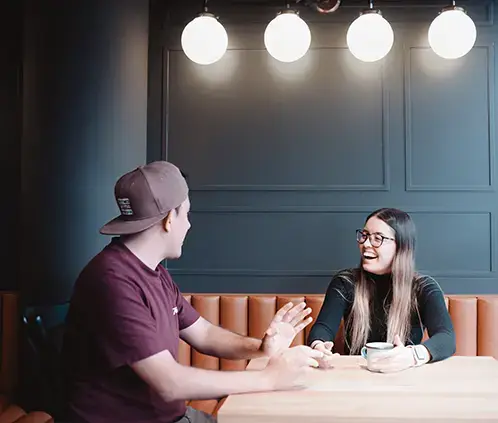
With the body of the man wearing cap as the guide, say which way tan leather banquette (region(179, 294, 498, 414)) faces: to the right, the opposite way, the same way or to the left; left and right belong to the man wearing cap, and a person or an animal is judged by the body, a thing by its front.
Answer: to the right

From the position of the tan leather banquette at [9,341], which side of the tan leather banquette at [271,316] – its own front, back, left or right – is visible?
right

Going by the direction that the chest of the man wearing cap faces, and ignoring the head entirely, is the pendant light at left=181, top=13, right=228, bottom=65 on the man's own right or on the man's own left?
on the man's own left

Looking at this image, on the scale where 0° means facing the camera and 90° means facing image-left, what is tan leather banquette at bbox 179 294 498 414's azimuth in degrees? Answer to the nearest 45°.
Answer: approximately 0°

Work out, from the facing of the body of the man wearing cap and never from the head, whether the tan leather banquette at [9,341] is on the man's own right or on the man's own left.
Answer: on the man's own left

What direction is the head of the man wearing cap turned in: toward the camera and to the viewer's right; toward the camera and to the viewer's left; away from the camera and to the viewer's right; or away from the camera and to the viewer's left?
away from the camera and to the viewer's right

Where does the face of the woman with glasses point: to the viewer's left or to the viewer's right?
to the viewer's left

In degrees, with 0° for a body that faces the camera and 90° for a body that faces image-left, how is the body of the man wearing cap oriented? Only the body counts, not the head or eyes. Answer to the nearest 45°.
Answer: approximately 270°
